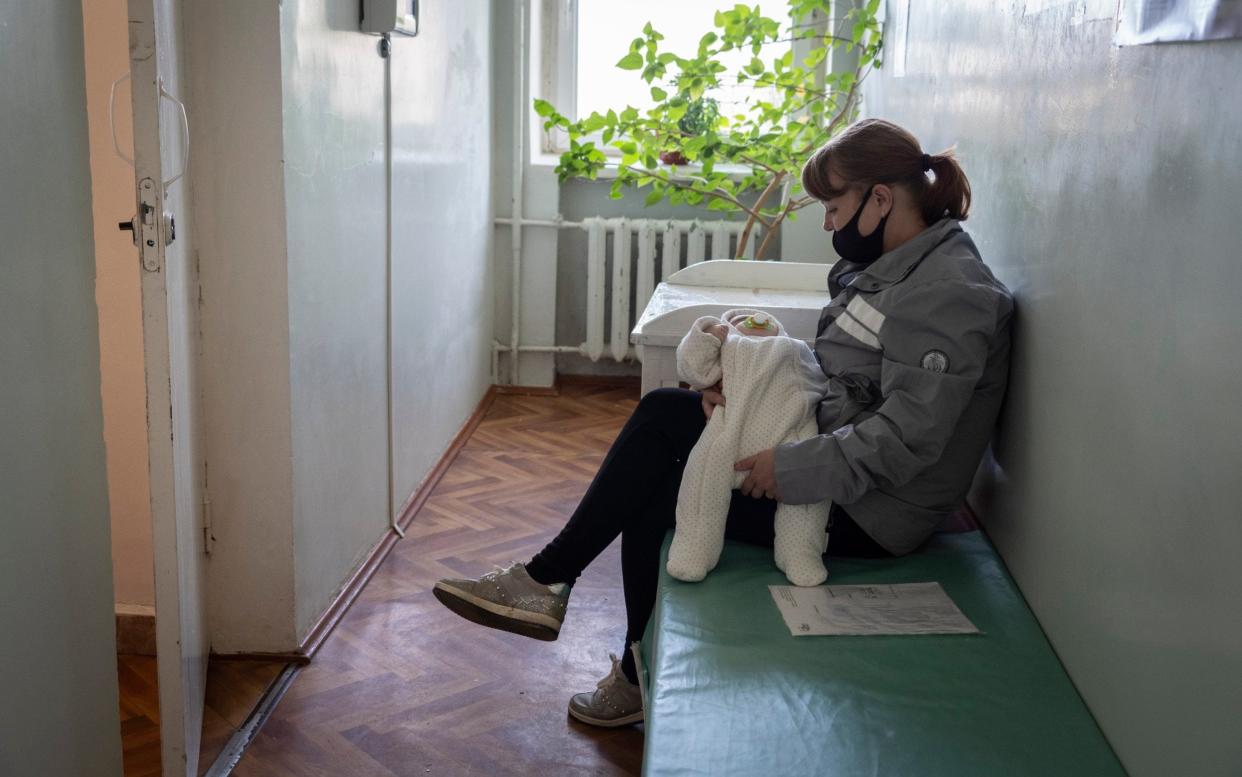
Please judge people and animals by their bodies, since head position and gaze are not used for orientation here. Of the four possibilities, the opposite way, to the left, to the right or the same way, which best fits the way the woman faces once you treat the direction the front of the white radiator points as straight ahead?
to the right

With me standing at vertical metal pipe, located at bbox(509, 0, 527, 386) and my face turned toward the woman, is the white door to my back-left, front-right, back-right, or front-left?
front-right

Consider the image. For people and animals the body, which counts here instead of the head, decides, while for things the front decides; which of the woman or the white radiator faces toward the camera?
the white radiator

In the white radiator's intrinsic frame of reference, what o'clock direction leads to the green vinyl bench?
The green vinyl bench is roughly at 12 o'clock from the white radiator.

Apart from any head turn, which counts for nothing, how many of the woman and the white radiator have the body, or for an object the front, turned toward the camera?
1

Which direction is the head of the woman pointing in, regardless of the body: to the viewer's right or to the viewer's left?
to the viewer's left

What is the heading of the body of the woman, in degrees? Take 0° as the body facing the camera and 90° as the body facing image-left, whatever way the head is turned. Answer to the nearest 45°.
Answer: approximately 90°

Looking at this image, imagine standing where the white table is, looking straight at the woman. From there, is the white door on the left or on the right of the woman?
right

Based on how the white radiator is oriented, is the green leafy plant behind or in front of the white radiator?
in front

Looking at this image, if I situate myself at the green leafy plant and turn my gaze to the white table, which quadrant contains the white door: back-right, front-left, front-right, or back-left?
front-right

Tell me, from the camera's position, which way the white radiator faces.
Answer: facing the viewer

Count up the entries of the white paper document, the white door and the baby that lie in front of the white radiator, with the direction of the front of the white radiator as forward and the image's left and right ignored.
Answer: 3
